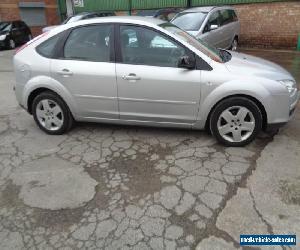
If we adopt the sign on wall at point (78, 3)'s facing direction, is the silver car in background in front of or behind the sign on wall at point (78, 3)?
in front

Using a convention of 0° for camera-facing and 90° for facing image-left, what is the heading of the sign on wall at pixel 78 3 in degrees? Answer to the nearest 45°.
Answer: approximately 0°

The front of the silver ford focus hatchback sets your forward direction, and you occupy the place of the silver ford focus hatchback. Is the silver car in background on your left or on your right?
on your left

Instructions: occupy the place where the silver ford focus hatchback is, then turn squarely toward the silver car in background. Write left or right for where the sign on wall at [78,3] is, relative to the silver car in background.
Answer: left

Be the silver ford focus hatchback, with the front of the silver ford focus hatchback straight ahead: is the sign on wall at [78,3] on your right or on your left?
on your left

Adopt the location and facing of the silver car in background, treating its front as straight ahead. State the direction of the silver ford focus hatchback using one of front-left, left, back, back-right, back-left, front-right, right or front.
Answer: front-left

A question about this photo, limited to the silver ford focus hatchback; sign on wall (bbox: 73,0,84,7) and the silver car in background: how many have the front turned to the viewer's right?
1

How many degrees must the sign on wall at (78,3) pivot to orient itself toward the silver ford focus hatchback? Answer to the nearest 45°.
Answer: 0° — it already faces it

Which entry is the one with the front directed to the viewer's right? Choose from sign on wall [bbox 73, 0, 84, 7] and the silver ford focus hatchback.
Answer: the silver ford focus hatchback

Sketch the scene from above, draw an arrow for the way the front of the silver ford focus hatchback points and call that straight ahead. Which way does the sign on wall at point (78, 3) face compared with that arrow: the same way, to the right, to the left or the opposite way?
to the right

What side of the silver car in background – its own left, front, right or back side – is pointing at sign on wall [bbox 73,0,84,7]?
right

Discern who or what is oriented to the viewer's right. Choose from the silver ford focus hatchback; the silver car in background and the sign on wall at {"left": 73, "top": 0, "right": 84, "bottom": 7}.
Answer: the silver ford focus hatchback

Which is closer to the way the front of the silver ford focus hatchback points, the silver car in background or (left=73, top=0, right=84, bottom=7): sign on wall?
the silver car in background

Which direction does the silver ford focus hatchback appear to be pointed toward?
to the viewer's right

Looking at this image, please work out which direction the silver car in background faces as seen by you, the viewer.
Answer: facing the viewer and to the left of the viewer

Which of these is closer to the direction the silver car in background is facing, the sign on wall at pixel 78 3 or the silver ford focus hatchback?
the silver ford focus hatchback
